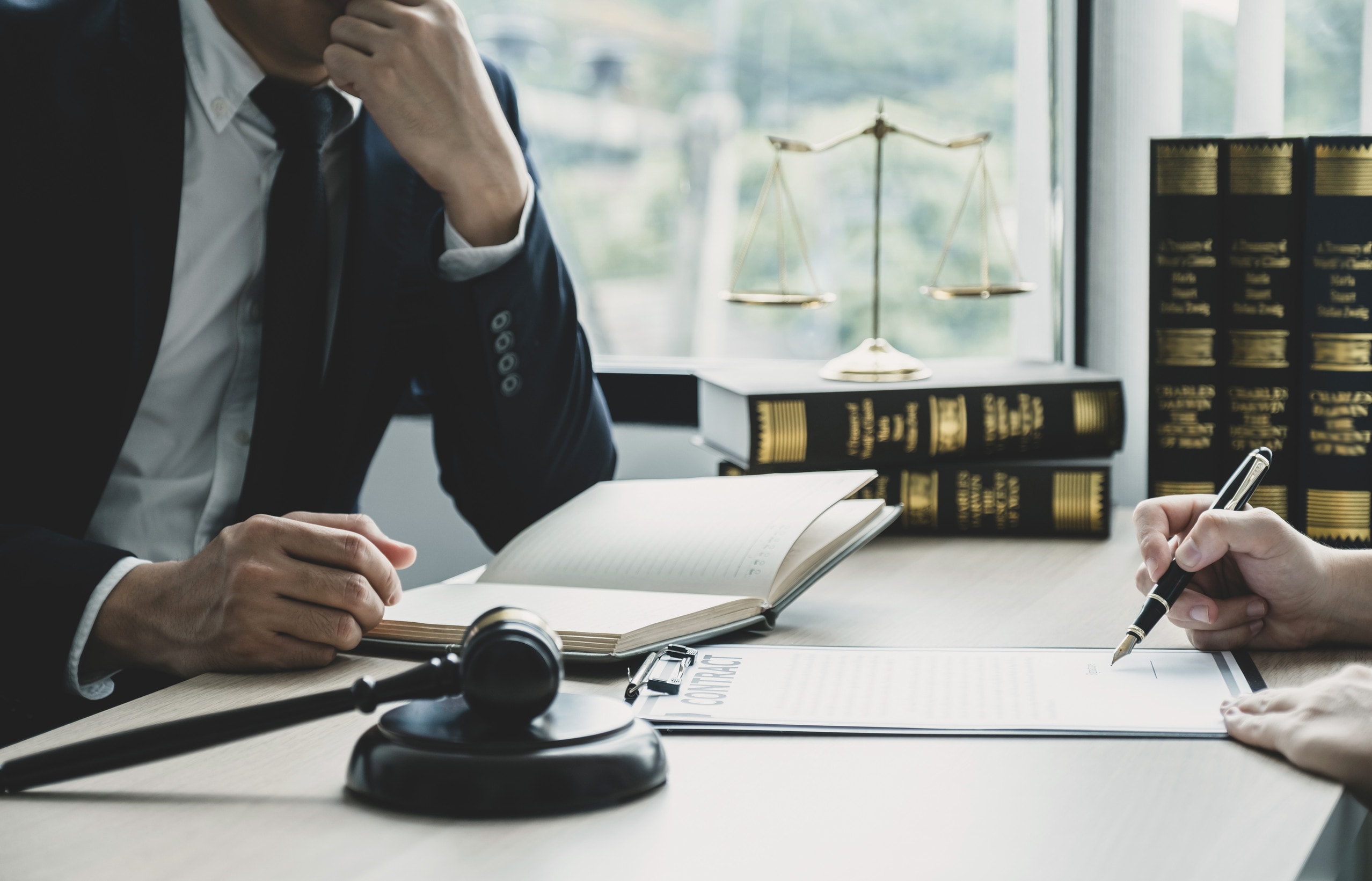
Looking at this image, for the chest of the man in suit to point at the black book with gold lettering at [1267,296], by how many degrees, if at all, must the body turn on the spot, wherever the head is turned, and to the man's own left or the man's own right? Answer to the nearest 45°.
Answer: approximately 45° to the man's own left

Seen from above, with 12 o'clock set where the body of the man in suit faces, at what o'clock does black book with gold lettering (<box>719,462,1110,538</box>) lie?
The black book with gold lettering is roughly at 11 o'clock from the man in suit.

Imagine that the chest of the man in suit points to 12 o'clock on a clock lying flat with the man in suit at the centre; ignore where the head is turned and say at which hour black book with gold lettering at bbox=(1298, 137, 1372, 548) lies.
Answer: The black book with gold lettering is roughly at 11 o'clock from the man in suit.

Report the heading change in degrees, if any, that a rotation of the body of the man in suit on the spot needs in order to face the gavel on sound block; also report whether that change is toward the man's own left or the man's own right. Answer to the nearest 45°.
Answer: approximately 45° to the man's own right

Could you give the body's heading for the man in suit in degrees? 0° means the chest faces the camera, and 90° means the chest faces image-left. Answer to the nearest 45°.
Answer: approximately 315°

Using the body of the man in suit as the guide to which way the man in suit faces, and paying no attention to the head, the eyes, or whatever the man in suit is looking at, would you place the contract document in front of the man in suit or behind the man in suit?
in front

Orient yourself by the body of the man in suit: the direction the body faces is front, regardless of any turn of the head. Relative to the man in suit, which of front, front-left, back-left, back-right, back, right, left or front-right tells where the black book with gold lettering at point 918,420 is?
front-left

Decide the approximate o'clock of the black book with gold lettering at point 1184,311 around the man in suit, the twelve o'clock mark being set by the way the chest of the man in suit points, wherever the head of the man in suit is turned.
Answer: The black book with gold lettering is roughly at 11 o'clock from the man in suit.

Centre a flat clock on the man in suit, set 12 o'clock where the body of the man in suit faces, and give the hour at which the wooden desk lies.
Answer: The wooden desk is roughly at 1 o'clock from the man in suit.
